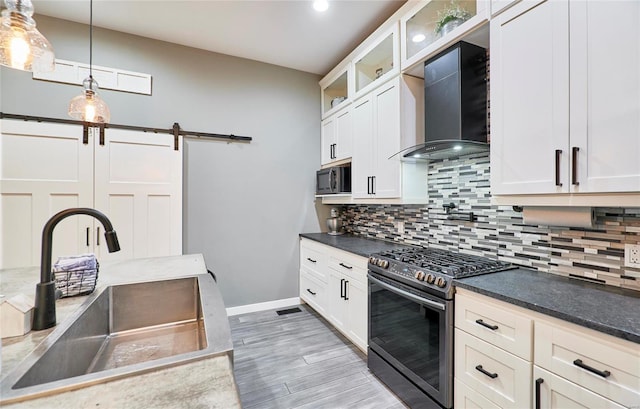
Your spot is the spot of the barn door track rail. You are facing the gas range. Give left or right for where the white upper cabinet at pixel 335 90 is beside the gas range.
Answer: left

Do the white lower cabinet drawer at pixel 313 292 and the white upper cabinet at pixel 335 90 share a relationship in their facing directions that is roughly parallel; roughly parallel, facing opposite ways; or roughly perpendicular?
roughly parallel

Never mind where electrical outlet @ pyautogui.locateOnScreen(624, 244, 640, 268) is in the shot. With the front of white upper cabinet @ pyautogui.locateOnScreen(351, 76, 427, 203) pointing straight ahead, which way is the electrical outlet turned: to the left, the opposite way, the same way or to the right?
the same way

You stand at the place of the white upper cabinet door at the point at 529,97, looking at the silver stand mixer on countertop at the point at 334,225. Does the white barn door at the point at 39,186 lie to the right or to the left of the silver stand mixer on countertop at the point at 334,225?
left

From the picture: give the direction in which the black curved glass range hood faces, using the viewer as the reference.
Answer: facing the viewer and to the left of the viewer

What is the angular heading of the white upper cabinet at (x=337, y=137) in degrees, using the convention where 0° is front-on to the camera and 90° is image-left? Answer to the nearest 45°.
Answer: approximately 45°

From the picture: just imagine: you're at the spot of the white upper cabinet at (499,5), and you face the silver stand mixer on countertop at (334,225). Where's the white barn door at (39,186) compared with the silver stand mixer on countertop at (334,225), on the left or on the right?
left

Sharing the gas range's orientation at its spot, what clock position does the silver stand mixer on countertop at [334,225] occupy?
The silver stand mixer on countertop is roughly at 3 o'clock from the gas range.

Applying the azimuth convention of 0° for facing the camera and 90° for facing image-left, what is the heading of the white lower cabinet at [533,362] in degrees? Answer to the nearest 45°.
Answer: approximately 45°

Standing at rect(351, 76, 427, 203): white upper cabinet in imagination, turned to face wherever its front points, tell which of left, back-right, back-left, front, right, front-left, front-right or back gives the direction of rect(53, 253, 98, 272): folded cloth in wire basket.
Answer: front

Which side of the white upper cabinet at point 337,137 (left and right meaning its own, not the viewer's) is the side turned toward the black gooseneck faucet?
front

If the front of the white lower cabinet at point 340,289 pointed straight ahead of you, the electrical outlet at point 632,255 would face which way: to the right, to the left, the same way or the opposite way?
the same way

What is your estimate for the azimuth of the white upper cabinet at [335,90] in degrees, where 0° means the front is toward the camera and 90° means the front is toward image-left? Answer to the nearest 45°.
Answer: approximately 45°

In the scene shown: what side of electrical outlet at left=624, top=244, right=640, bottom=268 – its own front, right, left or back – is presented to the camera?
front

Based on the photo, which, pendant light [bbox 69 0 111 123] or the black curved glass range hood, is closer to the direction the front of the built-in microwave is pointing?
the pendant light

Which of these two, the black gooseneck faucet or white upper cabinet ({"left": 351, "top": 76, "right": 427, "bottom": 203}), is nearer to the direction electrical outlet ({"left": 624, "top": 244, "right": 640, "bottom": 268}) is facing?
the black gooseneck faucet

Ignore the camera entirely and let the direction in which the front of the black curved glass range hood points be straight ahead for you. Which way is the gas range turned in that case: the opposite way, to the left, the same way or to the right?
the same way
